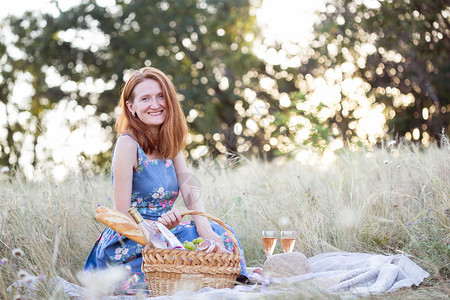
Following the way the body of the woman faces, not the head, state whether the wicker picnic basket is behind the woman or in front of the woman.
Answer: in front

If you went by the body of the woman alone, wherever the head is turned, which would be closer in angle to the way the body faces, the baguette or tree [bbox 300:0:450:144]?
the baguette

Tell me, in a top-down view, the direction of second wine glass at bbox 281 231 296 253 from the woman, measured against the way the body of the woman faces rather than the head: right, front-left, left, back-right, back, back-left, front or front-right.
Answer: front-left

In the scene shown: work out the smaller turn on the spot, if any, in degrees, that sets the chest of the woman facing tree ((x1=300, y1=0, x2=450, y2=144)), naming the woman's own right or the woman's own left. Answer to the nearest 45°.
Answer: approximately 90° to the woman's own left

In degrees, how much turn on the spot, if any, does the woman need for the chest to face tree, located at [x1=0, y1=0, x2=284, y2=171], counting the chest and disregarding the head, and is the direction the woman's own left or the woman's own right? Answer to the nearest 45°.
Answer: approximately 135° to the woman's own left

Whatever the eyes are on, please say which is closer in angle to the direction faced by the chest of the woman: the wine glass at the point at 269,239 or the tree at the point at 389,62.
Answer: the wine glass

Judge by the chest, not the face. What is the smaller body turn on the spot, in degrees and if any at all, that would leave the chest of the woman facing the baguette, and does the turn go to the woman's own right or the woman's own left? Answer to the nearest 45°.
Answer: approximately 45° to the woman's own right
